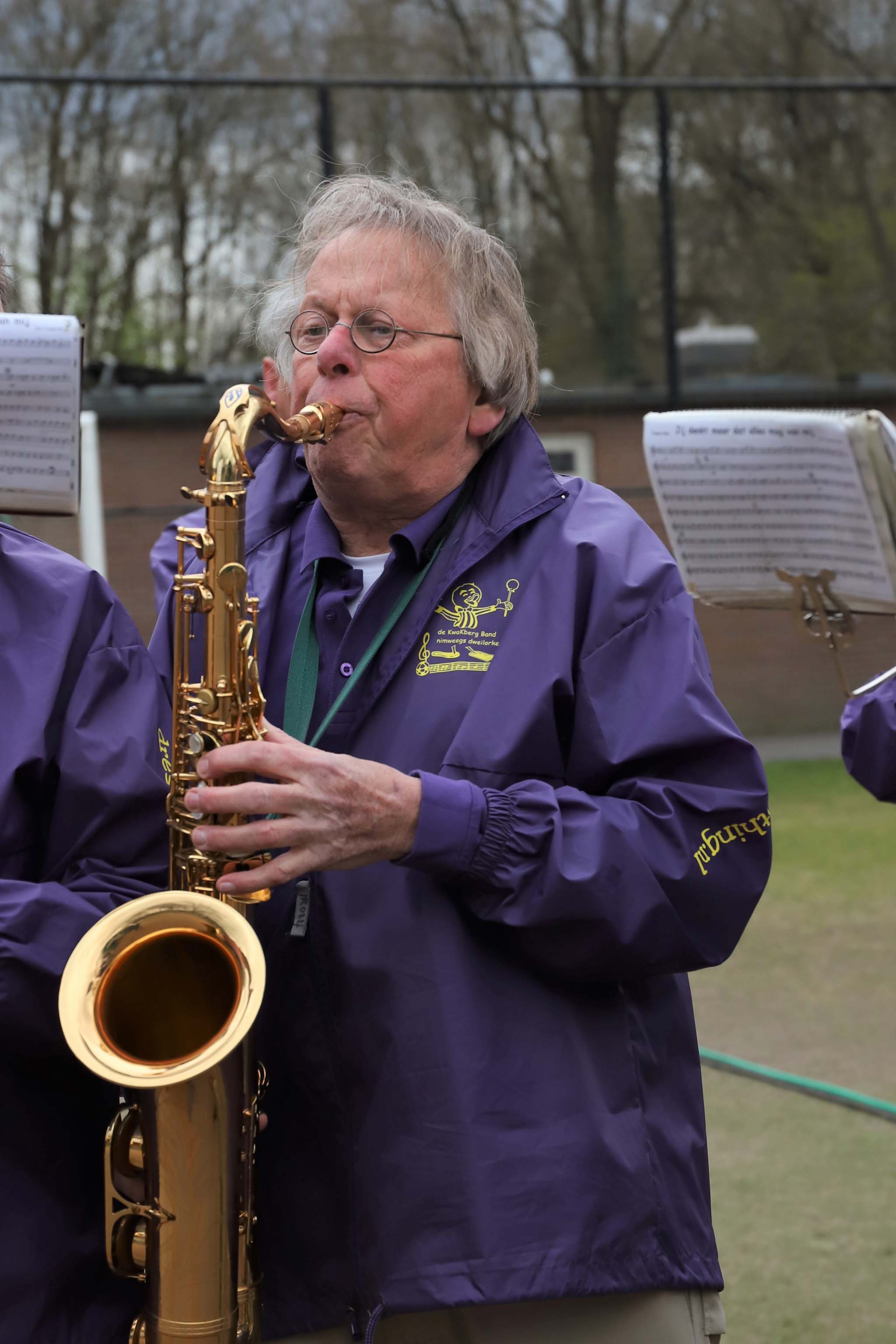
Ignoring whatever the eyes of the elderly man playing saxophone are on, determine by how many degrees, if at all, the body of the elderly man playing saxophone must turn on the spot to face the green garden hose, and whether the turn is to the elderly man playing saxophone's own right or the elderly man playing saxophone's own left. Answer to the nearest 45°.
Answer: approximately 180°

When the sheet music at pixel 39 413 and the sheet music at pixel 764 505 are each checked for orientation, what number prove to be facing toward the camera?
2

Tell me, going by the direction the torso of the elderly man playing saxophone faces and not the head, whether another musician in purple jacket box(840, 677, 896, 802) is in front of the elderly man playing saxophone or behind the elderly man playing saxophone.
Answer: behind

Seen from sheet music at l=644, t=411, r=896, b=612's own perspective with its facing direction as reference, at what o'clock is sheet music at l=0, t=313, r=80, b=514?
sheet music at l=0, t=313, r=80, b=514 is roughly at 2 o'clock from sheet music at l=644, t=411, r=896, b=612.

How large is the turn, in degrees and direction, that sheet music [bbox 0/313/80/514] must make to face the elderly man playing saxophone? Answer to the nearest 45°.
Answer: approximately 45° to its left

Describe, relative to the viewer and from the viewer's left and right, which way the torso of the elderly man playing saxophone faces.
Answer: facing the viewer and to the left of the viewer

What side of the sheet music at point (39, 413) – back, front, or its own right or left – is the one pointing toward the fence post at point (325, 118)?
back

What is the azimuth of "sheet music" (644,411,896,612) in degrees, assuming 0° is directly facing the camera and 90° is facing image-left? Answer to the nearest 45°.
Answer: approximately 0°

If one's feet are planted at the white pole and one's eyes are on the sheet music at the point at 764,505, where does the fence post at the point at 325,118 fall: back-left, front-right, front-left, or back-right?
back-left
